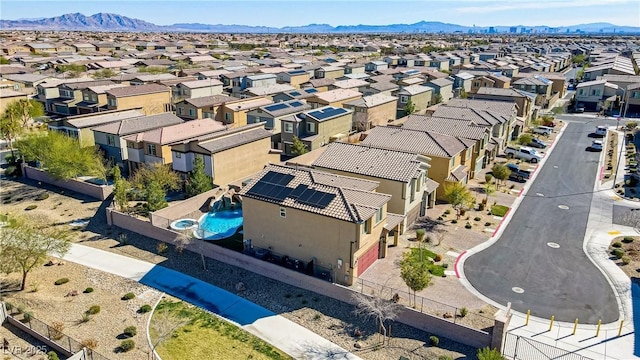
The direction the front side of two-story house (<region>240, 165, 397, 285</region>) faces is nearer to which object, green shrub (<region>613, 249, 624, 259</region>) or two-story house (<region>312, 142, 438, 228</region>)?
the green shrub

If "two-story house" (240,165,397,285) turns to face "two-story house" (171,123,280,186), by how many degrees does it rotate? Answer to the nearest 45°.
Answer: approximately 180°

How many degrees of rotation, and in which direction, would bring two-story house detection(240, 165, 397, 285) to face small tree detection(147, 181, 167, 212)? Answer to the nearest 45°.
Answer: approximately 180°

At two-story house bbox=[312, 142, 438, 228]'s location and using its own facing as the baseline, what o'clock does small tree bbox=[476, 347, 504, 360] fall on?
The small tree is roughly at 1 o'clock from the two-story house.

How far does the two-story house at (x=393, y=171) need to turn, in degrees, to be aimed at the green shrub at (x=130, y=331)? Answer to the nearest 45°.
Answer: approximately 90° to its right

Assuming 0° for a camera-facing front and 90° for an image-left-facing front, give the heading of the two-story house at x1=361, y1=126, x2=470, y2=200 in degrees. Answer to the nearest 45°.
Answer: approximately 315°

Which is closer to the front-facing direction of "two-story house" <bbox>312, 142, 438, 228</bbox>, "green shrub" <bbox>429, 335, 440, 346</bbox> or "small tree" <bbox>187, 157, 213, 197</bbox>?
the green shrub

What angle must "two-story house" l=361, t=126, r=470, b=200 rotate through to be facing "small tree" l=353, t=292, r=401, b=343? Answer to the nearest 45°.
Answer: approximately 45° to its right

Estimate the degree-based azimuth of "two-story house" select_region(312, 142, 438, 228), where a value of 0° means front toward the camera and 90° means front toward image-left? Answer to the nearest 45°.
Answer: approximately 315°
